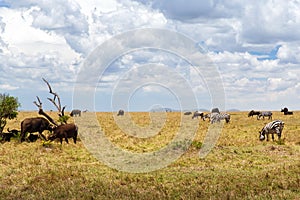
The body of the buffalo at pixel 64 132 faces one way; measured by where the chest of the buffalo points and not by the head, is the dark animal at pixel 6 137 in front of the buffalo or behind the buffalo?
in front

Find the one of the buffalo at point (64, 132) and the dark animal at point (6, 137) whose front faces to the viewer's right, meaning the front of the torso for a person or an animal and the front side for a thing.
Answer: the dark animal

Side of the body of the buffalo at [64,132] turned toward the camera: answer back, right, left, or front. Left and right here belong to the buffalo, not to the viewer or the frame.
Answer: left

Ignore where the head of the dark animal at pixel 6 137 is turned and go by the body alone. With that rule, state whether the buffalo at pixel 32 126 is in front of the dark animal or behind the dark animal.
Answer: in front

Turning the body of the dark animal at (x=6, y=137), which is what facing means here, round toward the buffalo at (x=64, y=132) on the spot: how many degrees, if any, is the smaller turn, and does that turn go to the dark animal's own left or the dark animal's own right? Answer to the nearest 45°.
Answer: approximately 45° to the dark animal's own right

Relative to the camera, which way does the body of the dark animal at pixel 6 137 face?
to the viewer's right
